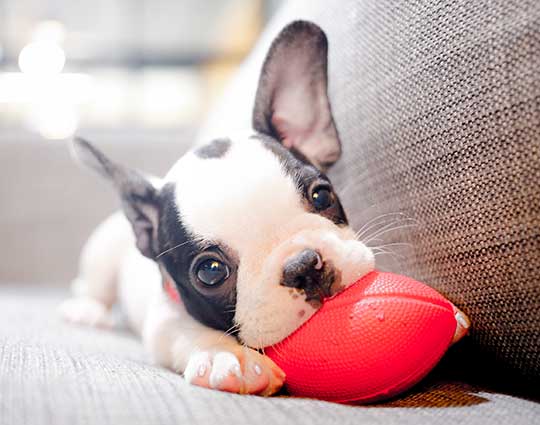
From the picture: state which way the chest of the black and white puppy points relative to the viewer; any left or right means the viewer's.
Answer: facing the viewer and to the right of the viewer
